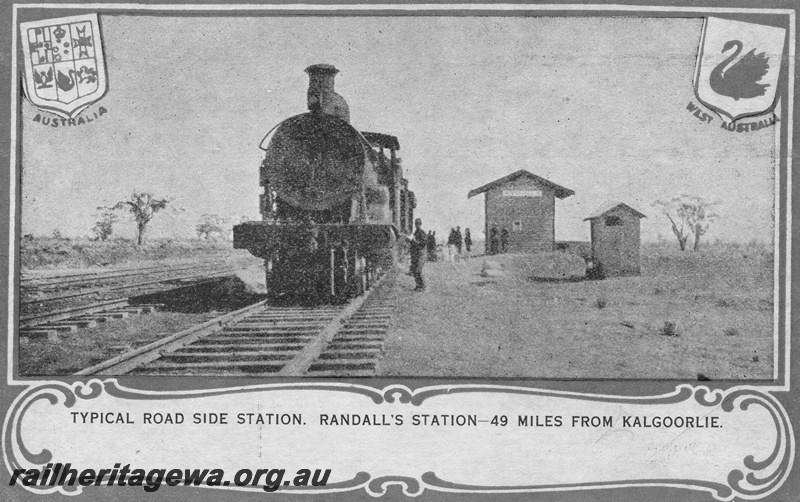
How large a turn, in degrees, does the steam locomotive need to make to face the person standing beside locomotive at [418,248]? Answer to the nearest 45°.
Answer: approximately 90° to its left

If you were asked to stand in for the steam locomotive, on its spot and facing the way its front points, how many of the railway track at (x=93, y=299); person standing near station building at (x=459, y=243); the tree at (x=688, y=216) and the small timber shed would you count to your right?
1

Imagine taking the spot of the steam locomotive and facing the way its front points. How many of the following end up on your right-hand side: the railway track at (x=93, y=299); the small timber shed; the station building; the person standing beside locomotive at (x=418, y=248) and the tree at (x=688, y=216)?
1

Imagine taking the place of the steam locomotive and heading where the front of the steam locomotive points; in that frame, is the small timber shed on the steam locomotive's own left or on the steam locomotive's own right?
on the steam locomotive's own left

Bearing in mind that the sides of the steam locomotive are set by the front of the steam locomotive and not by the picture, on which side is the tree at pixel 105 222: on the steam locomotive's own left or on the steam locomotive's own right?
on the steam locomotive's own right

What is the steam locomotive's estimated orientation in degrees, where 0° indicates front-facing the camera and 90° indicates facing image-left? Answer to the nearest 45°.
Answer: approximately 0°

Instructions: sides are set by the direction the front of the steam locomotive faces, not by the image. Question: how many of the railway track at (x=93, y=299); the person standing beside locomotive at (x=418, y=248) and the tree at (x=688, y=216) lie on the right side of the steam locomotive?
1

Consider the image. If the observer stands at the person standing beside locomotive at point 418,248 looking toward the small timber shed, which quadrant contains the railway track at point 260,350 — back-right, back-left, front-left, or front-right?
back-right

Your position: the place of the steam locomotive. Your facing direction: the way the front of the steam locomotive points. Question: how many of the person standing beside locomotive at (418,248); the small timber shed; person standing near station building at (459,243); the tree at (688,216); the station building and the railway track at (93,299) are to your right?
1
